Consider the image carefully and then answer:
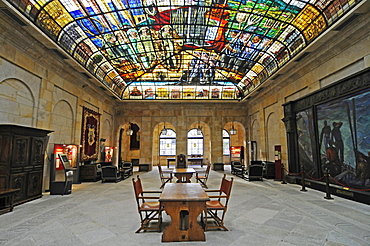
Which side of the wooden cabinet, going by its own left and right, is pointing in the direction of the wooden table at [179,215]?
front

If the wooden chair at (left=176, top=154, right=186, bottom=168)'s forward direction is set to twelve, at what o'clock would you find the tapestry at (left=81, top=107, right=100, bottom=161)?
The tapestry is roughly at 2 o'clock from the wooden chair.

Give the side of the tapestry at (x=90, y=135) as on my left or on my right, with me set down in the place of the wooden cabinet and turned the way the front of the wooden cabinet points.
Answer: on my left

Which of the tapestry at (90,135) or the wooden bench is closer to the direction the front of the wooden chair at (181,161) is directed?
the wooden bench

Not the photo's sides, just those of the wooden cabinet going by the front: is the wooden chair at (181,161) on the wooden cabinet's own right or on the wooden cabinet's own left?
on the wooden cabinet's own left

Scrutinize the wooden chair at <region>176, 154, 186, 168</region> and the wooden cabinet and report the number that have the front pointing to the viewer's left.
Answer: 0

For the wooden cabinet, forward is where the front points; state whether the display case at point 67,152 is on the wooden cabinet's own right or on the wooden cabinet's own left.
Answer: on the wooden cabinet's own left

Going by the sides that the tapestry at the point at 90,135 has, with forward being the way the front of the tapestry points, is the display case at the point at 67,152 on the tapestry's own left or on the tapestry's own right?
on the tapestry's own right

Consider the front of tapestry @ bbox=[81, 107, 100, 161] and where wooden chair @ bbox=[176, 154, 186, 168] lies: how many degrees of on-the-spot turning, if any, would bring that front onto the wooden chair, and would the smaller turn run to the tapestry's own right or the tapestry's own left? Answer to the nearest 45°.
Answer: approximately 45° to the tapestry's own left

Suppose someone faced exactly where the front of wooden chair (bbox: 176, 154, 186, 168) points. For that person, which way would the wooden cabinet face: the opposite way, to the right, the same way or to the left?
to the left

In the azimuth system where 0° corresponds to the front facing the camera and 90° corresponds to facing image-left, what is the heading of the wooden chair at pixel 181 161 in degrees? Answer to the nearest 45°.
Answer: approximately 0°

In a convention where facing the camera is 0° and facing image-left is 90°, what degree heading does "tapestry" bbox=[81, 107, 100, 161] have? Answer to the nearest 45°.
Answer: approximately 315°

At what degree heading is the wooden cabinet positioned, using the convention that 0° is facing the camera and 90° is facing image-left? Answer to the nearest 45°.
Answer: approximately 315°

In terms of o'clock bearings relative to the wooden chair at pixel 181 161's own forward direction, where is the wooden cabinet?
The wooden cabinet is roughly at 1 o'clock from the wooden chair.
